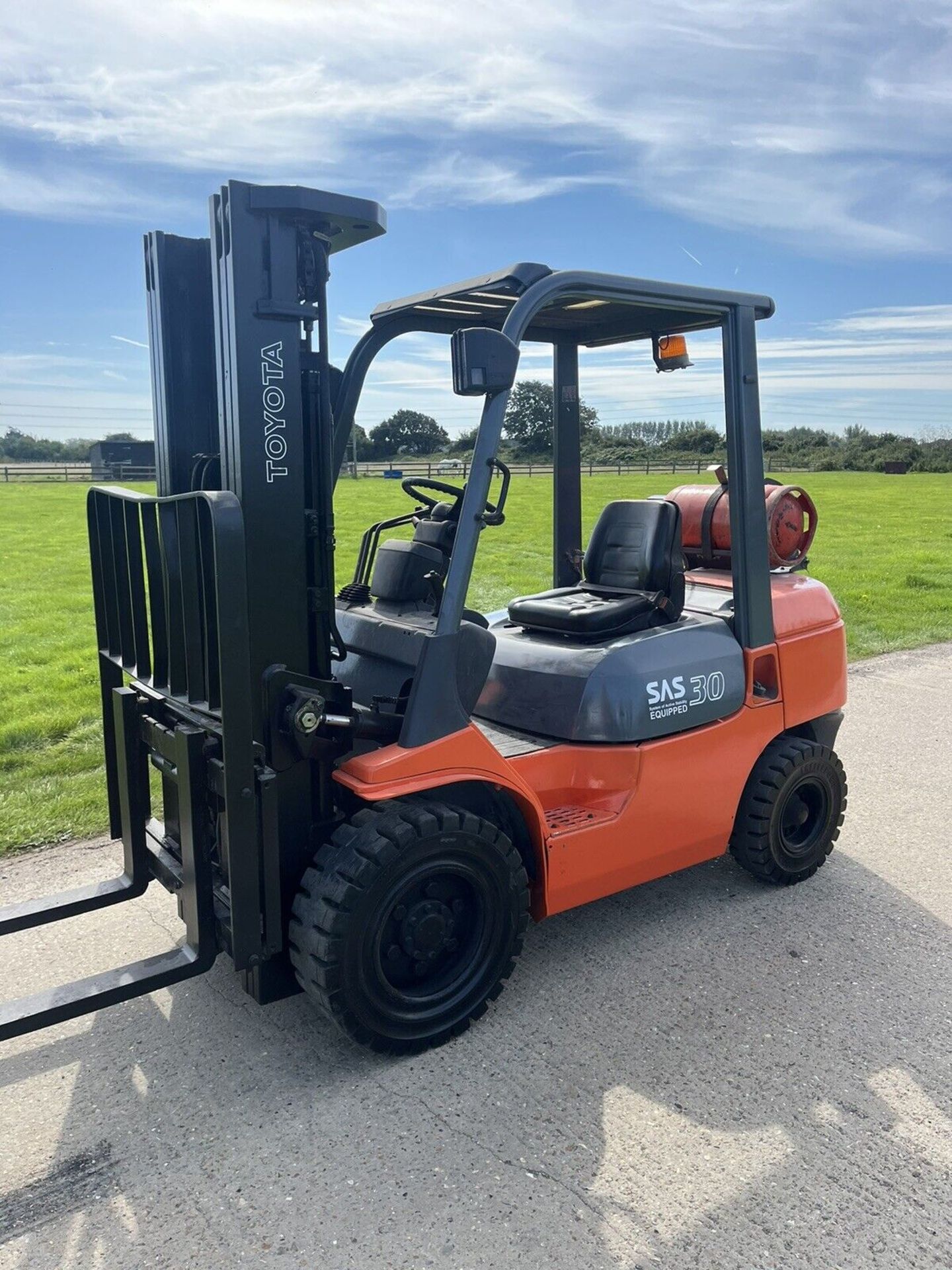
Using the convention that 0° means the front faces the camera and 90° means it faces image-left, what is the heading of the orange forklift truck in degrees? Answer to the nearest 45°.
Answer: approximately 45°

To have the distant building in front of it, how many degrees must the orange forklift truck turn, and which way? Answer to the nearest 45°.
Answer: approximately 135° to its right
